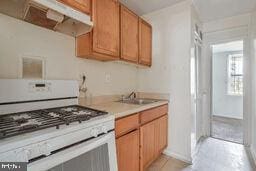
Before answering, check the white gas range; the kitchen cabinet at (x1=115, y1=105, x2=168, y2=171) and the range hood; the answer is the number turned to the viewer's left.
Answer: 0

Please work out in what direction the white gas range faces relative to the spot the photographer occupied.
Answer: facing the viewer and to the right of the viewer

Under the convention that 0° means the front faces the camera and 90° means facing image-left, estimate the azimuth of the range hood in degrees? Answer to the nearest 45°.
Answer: approximately 315°

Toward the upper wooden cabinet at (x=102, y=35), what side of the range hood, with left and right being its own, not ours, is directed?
left

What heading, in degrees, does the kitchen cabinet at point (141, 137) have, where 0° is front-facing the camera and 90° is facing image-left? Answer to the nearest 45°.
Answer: approximately 315°
